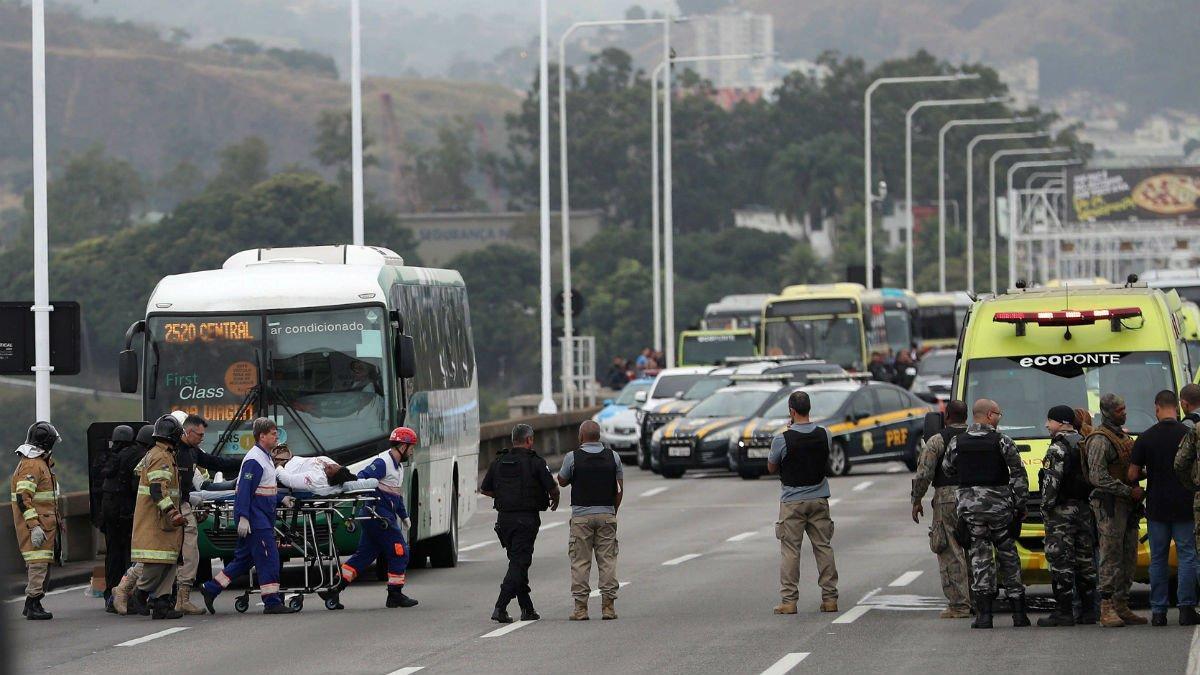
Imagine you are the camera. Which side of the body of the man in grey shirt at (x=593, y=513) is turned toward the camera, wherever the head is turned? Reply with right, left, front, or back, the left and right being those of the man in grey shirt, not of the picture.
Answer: back

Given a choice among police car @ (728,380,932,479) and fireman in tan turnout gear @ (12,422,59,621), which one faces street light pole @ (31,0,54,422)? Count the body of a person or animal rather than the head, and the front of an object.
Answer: the police car

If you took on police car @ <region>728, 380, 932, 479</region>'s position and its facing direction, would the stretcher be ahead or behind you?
ahead

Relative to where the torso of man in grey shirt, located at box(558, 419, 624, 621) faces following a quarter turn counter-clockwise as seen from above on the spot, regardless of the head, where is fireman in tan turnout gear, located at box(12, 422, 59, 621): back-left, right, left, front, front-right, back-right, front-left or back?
front

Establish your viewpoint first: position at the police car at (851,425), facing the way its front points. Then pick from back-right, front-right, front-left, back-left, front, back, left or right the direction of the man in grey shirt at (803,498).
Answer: front-left

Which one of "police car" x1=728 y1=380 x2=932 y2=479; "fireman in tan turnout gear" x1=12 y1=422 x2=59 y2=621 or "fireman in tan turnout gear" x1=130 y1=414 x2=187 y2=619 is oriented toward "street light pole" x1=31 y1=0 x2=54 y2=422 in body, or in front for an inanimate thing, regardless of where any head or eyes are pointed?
the police car

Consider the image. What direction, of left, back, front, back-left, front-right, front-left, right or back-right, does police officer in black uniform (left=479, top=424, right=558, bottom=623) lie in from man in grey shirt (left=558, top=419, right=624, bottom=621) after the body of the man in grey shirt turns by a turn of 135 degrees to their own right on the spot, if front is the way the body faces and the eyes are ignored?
back-right

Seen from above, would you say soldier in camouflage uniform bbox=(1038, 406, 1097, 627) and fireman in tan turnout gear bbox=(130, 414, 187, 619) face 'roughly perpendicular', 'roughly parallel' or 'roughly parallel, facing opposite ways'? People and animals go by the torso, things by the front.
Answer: roughly perpendicular

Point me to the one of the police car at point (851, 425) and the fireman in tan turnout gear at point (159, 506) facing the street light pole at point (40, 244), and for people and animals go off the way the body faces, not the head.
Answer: the police car

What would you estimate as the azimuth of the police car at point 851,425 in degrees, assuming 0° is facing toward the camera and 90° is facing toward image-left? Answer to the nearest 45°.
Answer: approximately 45°

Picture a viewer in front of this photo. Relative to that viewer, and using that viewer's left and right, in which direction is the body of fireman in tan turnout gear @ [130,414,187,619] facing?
facing to the right of the viewer

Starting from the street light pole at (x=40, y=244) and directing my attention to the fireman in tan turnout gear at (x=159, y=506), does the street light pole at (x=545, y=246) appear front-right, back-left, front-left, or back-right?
back-left
